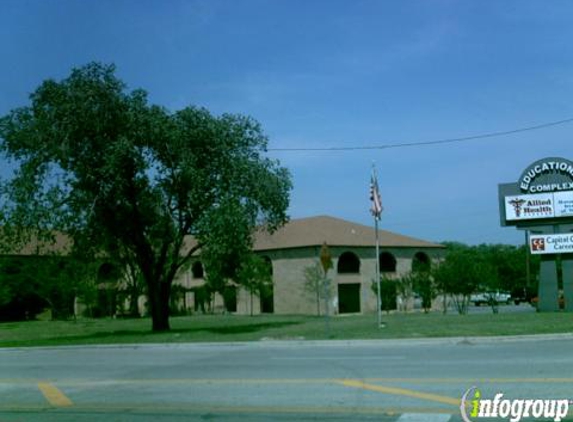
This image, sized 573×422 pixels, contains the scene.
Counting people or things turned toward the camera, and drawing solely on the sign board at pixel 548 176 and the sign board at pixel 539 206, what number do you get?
2

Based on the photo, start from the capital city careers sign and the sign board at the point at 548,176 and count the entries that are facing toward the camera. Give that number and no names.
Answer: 2

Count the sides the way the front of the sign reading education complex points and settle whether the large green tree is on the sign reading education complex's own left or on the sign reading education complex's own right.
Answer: on the sign reading education complex's own right

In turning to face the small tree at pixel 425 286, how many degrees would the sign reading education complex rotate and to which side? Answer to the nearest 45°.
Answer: approximately 135° to its right

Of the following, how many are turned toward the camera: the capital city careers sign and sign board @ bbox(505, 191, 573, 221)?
2

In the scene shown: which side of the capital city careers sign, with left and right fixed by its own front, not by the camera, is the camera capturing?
front

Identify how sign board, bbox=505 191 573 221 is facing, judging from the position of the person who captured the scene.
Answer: facing the viewer

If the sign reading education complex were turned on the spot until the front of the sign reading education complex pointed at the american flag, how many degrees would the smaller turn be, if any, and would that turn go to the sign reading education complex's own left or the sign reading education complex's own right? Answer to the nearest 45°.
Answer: approximately 45° to the sign reading education complex's own right

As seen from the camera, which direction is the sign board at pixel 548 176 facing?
toward the camera

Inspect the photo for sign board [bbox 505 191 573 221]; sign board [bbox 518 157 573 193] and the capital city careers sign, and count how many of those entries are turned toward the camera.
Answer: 3

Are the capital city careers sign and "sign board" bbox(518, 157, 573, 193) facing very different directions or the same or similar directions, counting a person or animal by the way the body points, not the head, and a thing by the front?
same or similar directions
